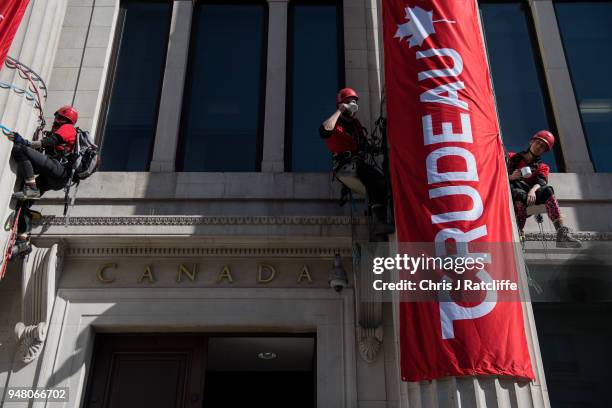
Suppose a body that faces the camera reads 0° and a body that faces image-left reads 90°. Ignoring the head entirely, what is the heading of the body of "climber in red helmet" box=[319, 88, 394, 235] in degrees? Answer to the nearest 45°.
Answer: approximately 315°

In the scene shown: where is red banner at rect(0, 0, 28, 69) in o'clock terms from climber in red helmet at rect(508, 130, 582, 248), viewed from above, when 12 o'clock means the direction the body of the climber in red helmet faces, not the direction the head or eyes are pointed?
The red banner is roughly at 2 o'clock from the climber in red helmet.

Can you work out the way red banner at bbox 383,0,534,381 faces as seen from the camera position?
facing the viewer

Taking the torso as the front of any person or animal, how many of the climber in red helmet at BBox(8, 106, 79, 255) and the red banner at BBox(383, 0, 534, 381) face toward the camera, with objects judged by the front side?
1

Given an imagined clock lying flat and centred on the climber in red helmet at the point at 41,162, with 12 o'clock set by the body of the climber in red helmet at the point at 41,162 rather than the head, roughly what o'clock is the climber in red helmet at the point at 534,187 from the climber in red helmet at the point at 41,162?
the climber in red helmet at the point at 534,187 is roughly at 7 o'clock from the climber in red helmet at the point at 41,162.

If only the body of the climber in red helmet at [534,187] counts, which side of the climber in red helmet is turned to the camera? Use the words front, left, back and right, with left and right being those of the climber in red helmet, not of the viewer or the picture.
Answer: front

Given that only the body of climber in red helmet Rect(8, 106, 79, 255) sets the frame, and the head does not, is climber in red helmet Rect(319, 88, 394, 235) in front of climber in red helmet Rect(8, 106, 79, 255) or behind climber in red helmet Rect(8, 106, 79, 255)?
behind

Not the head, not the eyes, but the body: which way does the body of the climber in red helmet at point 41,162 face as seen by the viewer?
to the viewer's left

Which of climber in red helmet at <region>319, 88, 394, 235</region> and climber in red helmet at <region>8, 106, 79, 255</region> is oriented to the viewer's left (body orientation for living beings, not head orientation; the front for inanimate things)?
climber in red helmet at <region>8, 106, 79, 255</region>

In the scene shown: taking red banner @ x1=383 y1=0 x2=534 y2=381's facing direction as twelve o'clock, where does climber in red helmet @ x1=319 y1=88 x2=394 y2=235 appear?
The climber in red helmet is roughly at 4 o'clock from the red banner.
